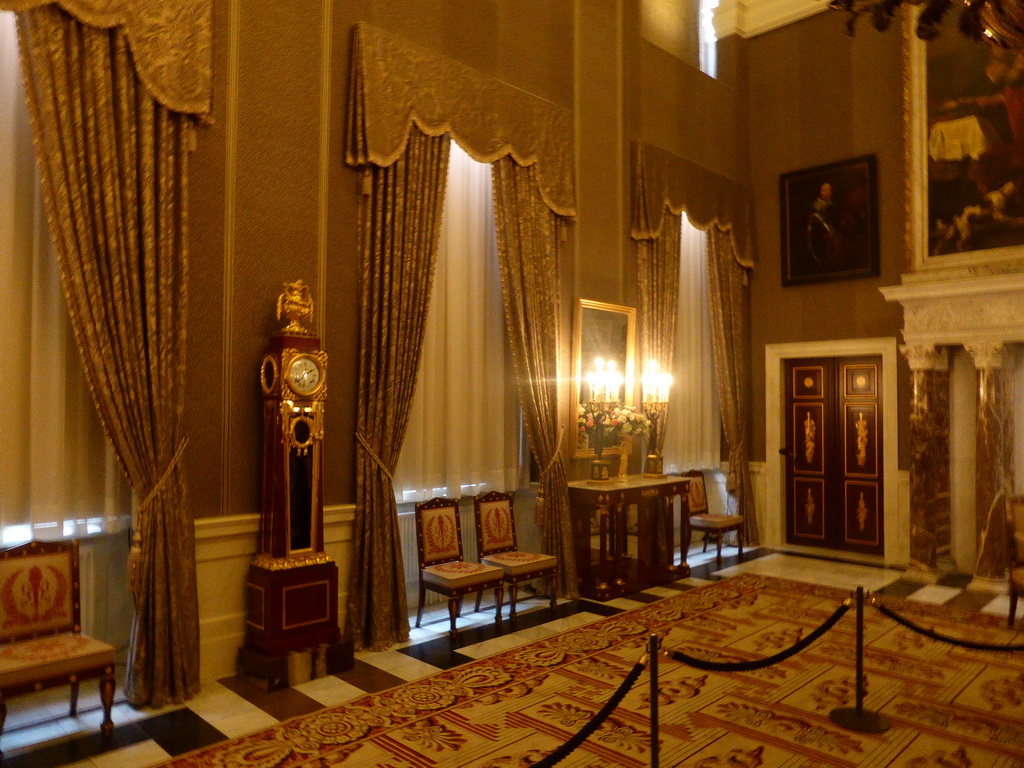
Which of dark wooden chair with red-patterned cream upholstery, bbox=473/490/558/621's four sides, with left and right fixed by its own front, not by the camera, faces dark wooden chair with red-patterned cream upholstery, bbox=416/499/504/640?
right

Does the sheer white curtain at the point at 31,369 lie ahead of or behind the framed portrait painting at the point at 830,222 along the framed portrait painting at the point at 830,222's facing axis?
ahead

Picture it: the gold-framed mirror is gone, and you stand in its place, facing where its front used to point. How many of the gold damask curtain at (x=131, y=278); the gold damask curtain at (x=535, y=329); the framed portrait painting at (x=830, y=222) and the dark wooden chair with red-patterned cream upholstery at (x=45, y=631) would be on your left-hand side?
1

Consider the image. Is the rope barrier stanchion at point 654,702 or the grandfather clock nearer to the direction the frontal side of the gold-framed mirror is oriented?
the rope barrier stanchion

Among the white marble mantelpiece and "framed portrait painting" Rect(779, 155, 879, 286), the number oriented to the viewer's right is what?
0

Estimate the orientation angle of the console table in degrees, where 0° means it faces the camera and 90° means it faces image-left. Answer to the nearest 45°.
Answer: approximately 315°

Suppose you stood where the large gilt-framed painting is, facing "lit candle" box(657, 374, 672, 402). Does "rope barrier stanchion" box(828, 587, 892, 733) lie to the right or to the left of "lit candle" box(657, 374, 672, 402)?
left

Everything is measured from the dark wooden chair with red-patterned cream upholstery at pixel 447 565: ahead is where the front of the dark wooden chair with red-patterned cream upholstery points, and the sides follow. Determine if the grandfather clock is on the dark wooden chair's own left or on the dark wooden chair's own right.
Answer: on the dark wooden chair's own right

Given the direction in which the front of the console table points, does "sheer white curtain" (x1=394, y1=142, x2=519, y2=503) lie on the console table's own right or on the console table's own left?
on the console table's own right

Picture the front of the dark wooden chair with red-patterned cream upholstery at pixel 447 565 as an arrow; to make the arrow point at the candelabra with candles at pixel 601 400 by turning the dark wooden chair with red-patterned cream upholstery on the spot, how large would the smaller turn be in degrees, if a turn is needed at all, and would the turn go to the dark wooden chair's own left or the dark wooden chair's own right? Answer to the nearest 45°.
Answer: approximately 90° to the dark wooden chair's own left

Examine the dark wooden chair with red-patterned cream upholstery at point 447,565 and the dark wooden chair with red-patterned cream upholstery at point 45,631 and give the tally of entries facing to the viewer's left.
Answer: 0
